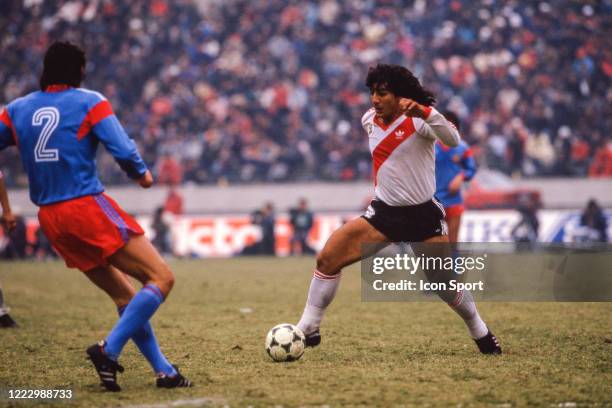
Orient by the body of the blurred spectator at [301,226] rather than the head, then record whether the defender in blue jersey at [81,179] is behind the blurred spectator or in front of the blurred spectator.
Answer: in front

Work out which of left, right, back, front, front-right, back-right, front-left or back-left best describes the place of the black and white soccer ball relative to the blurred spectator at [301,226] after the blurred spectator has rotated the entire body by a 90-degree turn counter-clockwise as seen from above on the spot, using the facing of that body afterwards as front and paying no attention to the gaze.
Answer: right

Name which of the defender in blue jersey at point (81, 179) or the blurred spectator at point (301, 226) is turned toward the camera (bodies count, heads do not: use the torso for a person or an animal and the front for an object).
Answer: the blurred spectator

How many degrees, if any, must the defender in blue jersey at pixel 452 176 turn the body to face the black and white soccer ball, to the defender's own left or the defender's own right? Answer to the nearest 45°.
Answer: approximately 45° to the defender's own left

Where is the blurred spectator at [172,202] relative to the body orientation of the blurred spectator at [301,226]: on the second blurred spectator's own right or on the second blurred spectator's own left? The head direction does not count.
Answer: on the second blurred spectator's own right

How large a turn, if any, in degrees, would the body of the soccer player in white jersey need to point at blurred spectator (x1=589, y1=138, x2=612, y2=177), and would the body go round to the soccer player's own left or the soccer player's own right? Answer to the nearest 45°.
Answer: approximately 135° to the soccer player's own right

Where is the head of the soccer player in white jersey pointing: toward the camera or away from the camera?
toward the camera

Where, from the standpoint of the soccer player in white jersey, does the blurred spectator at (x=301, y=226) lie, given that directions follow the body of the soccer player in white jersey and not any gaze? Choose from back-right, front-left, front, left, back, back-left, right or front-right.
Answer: back-right

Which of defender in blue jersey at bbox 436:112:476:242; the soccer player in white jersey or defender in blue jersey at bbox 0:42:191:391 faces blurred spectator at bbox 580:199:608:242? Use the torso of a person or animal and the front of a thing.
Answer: defender in blue jersey at bbox 0:42:191:391

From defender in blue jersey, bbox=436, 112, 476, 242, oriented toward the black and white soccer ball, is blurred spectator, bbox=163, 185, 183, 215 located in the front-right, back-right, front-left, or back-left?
back-right

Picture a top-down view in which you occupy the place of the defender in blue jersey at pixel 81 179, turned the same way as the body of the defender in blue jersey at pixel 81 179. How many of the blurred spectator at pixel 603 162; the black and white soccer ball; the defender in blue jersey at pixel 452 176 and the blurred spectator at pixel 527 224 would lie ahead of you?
4

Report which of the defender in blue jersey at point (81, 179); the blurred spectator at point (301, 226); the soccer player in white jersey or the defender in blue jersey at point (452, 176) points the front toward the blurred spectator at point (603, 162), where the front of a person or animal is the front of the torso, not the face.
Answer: the defender in blue jersey at point (81, 179)

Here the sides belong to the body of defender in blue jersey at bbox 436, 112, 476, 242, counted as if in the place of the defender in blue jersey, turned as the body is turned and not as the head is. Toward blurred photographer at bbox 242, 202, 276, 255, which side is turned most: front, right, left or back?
right

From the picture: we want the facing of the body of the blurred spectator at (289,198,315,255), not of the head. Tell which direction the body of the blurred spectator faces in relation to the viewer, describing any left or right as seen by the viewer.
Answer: facing the viewer

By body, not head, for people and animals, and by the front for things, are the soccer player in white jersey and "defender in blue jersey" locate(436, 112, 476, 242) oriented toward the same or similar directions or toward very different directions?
same or similar directions

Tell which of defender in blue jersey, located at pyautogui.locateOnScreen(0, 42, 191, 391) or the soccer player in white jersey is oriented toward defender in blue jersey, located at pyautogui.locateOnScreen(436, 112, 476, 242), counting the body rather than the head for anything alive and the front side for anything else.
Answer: defender in blue jersey, located at pyautogui.locateOnScreen(0, 42, 191, 391)

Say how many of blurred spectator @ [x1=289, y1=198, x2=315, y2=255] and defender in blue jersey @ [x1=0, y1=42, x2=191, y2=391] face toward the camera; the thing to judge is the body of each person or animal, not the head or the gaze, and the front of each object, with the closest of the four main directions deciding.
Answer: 1

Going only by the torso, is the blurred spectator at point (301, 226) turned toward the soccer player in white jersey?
yes

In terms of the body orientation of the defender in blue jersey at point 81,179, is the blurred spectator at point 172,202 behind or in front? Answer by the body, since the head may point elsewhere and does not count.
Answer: in front

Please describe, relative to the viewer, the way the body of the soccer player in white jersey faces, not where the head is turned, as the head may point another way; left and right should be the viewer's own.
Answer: facing the viewer and to the left of the viewer
